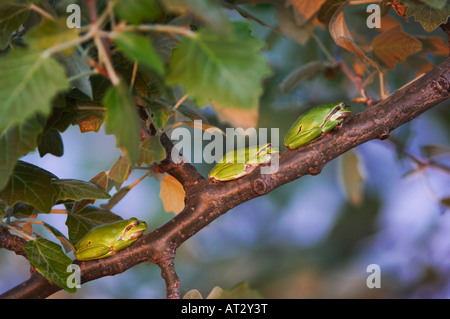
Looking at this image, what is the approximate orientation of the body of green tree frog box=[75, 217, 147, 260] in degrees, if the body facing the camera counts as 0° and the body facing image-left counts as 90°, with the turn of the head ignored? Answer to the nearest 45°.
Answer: approximately 270°

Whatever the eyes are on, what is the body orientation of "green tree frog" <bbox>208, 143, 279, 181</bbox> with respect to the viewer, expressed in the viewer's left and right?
facing to the right of the viewer

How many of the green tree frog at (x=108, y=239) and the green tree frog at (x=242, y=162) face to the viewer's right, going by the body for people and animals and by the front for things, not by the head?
2

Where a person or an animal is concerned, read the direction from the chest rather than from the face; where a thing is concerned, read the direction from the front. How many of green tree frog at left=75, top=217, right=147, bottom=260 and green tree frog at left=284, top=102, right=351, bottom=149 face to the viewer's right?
2

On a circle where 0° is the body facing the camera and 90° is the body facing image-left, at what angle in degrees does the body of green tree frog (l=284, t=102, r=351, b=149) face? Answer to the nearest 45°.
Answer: approximately 270°
